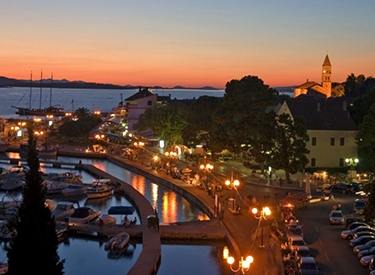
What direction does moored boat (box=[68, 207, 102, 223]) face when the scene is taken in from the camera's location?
facing to the right of the viewer

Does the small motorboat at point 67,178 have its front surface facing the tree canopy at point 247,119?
no

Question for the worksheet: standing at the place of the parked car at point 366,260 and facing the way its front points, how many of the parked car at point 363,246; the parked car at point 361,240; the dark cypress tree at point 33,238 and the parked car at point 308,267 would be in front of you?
2

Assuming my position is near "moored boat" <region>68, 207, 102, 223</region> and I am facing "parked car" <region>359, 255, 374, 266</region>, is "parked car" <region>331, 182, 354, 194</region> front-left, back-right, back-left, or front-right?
front-left

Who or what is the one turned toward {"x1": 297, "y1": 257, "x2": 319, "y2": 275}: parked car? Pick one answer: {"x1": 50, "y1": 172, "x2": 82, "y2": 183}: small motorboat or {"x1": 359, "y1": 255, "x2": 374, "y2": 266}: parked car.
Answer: {"x1": 359, "y1": 255, "x2": 374, "y2": 266}: parked car

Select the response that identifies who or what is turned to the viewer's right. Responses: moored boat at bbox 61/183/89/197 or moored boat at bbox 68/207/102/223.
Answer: moored boat at bbox 68/207/102/223

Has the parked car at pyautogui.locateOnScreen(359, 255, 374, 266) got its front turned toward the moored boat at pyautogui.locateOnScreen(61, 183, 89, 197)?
no

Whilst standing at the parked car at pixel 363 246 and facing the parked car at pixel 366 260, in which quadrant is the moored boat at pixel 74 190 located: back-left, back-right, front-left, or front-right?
back-right

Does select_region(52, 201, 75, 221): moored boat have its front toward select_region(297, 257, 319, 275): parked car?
no

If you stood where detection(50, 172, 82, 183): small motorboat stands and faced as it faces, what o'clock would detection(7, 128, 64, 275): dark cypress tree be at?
The dark cypress tree is roughly at 9 o'clock from the small motorboat.

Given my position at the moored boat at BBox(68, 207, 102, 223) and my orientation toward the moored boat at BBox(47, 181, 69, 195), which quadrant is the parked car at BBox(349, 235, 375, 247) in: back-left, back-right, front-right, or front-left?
back-right

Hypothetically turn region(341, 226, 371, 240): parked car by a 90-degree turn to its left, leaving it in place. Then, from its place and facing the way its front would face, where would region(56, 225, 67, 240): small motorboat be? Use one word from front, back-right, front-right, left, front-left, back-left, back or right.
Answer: back-right

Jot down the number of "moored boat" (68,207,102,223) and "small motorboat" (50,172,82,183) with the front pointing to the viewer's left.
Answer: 1

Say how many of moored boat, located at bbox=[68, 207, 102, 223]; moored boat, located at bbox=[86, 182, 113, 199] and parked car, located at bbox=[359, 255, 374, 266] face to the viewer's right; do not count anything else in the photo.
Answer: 1
